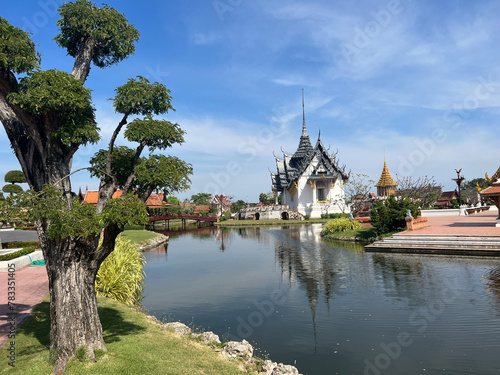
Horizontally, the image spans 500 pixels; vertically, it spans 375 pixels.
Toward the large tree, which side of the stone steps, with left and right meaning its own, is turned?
front

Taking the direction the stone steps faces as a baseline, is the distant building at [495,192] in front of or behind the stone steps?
behind

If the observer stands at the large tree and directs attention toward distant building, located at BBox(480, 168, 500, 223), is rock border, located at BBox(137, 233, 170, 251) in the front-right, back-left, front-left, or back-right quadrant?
front-left

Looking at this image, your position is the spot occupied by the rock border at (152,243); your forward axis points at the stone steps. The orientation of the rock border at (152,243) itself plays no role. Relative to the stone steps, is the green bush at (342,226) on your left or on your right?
left

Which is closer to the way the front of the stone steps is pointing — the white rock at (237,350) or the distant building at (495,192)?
the white rock

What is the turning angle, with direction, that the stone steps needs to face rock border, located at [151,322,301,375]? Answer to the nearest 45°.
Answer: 0° — it already faces it

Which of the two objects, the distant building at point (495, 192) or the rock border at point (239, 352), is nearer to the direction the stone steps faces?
the rock border
